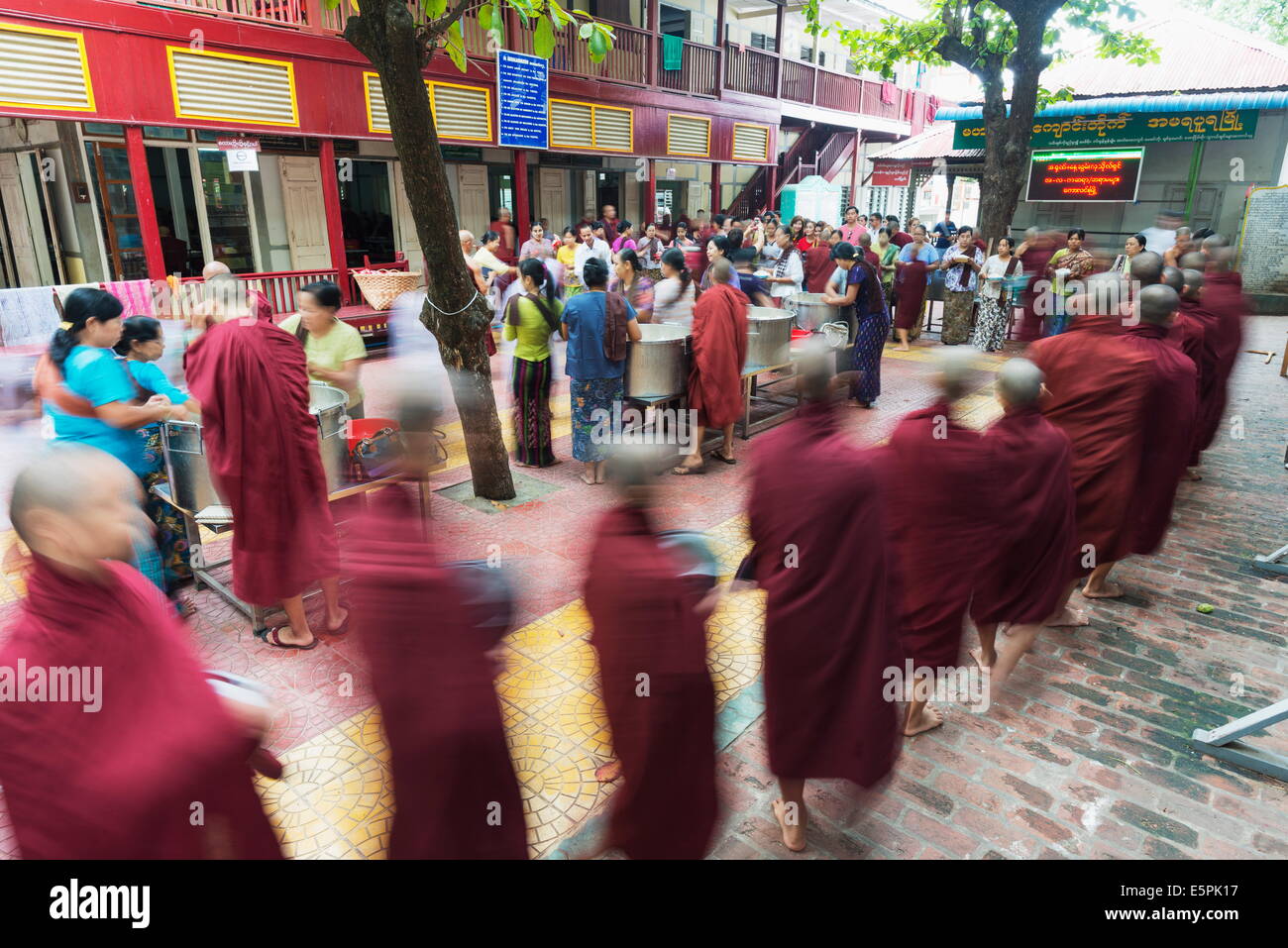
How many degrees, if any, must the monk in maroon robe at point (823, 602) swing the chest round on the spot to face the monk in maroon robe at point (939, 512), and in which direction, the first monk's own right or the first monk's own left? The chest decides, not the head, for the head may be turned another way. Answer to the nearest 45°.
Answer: approximately 45° to the first monk's own right

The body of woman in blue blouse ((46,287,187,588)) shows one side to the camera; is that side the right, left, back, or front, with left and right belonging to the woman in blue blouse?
right

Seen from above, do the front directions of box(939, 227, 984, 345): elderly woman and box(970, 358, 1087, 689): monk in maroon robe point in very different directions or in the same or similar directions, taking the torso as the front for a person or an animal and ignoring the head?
very different directions

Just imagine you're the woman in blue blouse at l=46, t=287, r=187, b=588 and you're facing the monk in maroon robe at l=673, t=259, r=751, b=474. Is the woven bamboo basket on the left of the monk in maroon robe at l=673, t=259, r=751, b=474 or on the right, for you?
left

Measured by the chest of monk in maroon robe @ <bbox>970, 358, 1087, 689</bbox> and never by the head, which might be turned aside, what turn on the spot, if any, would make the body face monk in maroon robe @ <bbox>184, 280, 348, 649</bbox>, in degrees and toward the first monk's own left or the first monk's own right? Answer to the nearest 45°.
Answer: approximately 90° to the first monk's own left

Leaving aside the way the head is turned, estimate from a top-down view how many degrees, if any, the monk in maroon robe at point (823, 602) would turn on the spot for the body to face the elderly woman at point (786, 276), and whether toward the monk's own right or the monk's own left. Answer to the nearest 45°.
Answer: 0° — they already face them

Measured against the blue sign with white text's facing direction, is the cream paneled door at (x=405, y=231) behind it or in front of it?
behind

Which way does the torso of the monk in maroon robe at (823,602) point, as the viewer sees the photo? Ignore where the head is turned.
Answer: away from the camera

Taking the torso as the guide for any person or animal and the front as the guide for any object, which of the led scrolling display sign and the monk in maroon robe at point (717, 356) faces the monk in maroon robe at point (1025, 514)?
the led scrolling display sign

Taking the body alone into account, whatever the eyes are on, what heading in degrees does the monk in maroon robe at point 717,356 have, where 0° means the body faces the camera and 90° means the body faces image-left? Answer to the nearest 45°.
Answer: approximately 135°

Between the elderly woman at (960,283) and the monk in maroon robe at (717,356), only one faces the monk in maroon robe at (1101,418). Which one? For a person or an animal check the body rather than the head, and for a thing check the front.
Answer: the elderly woman

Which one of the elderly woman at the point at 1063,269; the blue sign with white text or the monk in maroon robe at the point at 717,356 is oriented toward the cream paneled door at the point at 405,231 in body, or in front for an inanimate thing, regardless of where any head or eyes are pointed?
the monk in maroon robe

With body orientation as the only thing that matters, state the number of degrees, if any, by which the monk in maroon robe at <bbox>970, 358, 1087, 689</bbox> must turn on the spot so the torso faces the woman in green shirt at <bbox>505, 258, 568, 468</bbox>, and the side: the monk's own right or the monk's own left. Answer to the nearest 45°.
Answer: approximately 45° to the monk's own left

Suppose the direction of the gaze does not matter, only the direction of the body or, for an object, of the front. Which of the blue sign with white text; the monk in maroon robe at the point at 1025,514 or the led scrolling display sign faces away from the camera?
the monk in maroon robe
